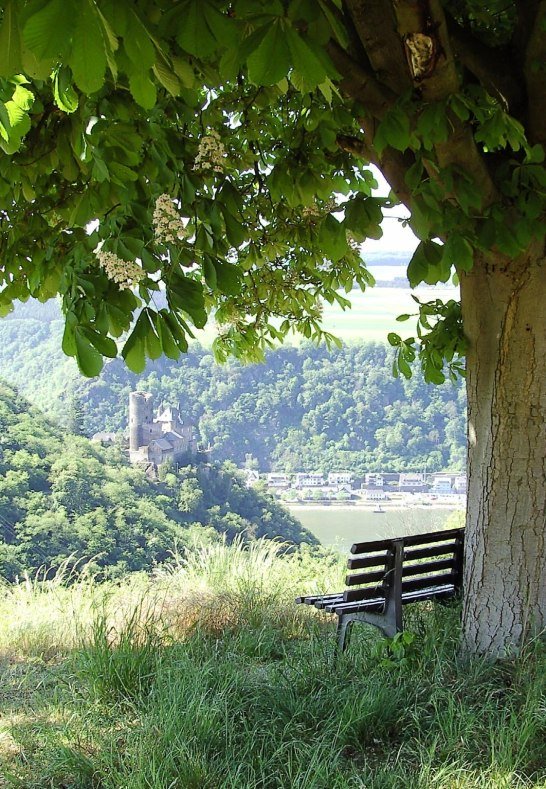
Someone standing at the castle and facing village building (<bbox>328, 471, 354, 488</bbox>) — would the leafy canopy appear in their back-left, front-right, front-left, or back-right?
back-right

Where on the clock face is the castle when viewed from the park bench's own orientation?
The castle is roughly at 1 o'clock from the park bench.

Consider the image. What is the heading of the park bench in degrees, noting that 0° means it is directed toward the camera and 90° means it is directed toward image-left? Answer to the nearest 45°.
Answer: approximately 135°

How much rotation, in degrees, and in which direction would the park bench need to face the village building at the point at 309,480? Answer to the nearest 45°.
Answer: approximately 45° to its right

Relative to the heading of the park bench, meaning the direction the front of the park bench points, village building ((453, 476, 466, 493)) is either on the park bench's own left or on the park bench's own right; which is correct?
on the park bench's own right

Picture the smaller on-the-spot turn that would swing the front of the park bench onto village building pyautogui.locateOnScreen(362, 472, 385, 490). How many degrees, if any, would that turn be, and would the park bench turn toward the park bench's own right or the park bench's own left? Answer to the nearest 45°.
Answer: approximately 45° to the park bench's own right

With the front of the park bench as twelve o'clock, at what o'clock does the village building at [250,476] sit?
The village building is roughly at 1 o'clock from the park bench.
